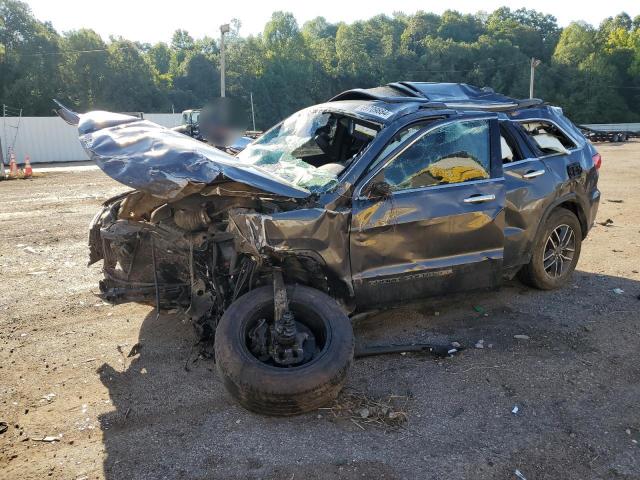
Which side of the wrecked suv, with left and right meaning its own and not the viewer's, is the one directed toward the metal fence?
right

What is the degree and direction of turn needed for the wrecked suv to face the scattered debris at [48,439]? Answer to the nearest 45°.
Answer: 0° — it already faces it

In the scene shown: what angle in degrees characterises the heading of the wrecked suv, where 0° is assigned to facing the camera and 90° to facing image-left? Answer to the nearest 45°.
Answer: approximately 45°

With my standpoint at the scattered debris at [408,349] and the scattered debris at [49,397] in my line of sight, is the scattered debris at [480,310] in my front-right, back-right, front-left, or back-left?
back-right

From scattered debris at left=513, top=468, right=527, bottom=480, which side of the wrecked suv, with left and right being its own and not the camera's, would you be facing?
left
